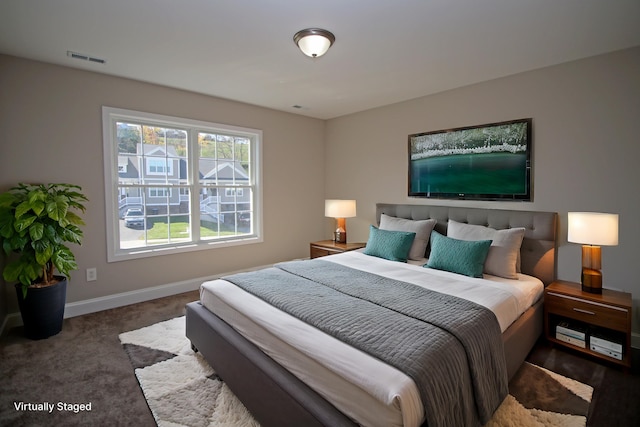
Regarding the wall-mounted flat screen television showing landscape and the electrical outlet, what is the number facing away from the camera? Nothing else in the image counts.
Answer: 0

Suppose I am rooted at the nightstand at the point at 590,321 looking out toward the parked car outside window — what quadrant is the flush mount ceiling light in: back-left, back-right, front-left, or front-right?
front-left

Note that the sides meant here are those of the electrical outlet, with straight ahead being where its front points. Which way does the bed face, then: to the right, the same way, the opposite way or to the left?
to the right

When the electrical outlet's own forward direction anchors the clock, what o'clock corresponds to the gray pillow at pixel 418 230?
The gray pillow is roughly at 10 o'clock from the electrical outlet.

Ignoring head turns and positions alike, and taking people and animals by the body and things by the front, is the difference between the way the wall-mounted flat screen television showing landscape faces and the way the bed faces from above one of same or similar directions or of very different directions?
same or similar directions

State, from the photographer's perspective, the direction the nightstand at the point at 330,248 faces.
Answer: facing the viewer and to the left of the viewer

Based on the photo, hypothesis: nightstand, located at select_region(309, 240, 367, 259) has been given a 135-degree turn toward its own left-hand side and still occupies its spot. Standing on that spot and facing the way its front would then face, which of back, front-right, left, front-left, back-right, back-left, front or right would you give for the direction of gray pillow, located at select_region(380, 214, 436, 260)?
front-right

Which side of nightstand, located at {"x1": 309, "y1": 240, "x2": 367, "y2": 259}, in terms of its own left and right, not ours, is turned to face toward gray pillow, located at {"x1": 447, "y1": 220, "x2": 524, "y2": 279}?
left

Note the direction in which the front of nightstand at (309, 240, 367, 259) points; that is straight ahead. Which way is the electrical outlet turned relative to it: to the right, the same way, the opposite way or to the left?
to the left

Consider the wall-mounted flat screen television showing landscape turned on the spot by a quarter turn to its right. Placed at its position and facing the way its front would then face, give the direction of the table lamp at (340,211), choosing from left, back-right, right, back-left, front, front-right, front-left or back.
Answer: front-left

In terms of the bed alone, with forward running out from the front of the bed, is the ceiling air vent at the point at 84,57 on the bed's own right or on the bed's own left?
on the bed's own right

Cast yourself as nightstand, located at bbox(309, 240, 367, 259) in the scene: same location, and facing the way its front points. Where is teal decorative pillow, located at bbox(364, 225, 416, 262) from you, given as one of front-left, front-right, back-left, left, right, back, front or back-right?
left

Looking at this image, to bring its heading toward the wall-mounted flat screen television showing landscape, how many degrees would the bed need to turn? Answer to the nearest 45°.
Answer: approximately 180°

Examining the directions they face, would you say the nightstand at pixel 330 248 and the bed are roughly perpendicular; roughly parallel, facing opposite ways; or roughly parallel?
roughly parallel
